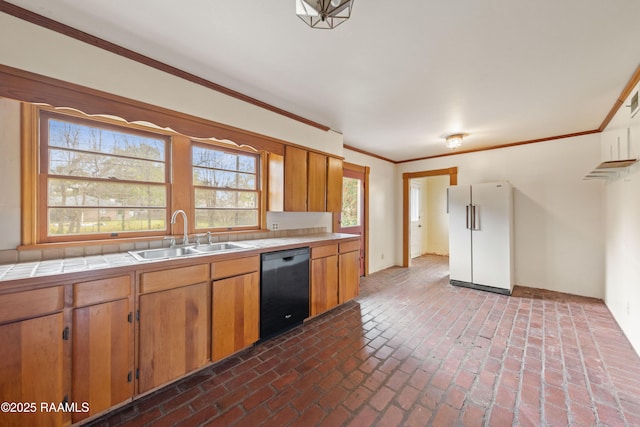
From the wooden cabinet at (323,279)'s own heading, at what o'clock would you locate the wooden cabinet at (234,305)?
the wooden cabinet at (234,305) is roughly at 3 o'clock from the wooden cabinet at (323,279).

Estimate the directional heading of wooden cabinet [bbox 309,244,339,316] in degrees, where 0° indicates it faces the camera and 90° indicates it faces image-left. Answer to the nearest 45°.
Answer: approximately 315°

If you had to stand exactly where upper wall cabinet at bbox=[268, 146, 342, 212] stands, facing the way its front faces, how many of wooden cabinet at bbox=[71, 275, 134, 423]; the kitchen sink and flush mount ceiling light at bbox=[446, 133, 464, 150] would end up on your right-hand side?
2

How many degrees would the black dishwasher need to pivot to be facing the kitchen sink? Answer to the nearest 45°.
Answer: approximately 135° to its right

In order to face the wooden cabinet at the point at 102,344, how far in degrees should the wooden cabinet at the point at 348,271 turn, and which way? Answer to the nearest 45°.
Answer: approximately 90° to its right

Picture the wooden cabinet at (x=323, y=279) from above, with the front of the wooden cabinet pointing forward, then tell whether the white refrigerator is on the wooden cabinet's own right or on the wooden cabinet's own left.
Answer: on the wooden cabinet's own left

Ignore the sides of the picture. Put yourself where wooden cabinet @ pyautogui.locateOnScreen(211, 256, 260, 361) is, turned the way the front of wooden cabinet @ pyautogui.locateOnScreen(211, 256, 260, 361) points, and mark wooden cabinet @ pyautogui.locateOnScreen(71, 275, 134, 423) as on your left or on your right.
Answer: on your right

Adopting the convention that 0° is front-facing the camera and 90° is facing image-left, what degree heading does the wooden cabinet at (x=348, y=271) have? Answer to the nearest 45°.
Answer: approximately 315°

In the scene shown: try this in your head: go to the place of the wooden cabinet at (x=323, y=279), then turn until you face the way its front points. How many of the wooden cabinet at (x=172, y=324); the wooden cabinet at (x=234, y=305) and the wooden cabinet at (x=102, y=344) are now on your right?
3

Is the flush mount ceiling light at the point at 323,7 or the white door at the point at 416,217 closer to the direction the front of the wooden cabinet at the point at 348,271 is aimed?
the flush mount ceiling light

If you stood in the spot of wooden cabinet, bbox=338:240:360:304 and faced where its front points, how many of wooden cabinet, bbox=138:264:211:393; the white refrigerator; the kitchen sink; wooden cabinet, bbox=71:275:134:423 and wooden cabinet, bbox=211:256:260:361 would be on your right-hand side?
4
